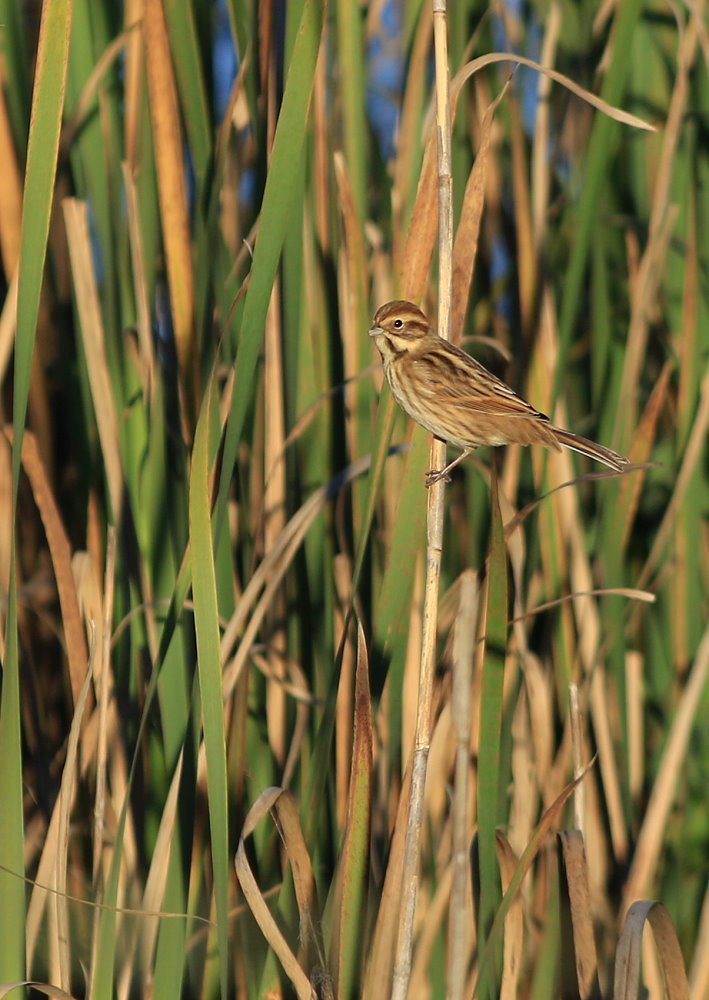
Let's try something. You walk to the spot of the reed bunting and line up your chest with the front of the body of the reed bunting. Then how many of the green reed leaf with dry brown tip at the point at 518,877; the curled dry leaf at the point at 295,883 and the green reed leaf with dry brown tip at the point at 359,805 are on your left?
3

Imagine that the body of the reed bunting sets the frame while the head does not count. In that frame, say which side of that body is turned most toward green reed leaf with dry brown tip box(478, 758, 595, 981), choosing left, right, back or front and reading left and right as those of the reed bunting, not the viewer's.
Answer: left

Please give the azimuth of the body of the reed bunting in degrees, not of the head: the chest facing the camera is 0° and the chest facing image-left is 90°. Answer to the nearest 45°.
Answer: approximately 90°
